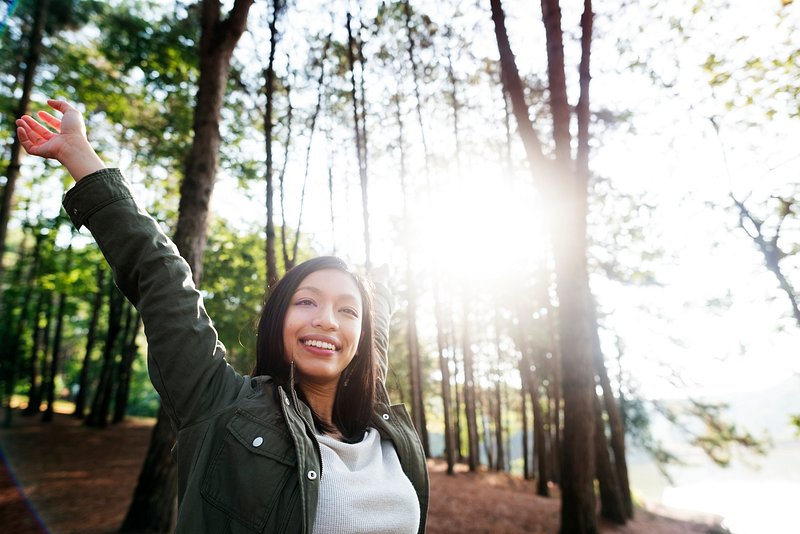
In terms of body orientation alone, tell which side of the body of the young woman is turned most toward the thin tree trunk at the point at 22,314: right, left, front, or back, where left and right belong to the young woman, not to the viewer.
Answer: back

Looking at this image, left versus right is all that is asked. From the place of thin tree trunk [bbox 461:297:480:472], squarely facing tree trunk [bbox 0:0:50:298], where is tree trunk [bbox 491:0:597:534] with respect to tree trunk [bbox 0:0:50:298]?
left

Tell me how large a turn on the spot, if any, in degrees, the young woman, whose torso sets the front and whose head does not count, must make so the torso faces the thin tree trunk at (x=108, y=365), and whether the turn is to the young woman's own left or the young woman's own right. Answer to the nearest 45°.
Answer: approximately 135° to the young woman's own left

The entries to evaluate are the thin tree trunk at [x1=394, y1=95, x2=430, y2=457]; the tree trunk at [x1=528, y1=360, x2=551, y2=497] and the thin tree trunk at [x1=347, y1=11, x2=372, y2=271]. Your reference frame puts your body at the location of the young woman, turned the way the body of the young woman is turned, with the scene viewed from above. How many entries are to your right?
0

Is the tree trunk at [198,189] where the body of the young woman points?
no

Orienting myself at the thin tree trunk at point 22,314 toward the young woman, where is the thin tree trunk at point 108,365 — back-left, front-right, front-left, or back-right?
front-left

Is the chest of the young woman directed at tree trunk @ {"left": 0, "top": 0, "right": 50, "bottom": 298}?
no

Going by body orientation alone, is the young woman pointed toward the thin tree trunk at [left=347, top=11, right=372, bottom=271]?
no

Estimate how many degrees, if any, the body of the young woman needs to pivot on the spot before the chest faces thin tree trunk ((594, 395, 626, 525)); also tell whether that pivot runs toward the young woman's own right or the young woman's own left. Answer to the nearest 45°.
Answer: approximately 90° to the young woman's own left

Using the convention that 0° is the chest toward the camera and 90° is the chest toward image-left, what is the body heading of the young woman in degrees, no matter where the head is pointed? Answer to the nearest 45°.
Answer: approximately 315°
